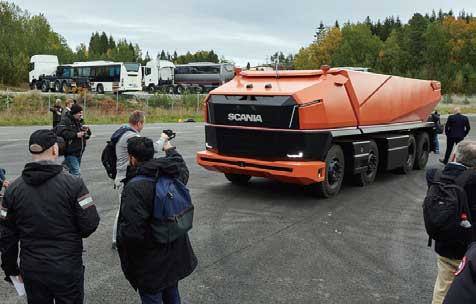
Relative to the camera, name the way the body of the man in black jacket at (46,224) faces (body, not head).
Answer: away from the camera

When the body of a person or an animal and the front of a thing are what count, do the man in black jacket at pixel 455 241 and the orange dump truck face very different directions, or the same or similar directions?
very different directions

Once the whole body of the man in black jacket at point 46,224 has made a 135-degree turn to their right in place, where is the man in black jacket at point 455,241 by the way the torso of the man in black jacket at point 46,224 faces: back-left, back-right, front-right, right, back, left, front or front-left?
front-left

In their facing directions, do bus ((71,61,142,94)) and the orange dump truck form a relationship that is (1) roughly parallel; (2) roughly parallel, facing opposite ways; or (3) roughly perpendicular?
roughly perpendicular

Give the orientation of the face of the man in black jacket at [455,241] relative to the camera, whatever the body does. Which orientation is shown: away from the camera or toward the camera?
away from the camera

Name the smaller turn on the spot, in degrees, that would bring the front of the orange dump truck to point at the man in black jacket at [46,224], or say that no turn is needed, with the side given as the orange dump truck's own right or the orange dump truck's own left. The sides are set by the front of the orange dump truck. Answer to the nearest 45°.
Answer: approximately 45° to the orange dump truck's own left

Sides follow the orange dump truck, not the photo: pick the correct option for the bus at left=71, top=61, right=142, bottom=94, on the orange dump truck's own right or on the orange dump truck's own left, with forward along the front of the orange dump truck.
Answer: on the orange dump truck's own right

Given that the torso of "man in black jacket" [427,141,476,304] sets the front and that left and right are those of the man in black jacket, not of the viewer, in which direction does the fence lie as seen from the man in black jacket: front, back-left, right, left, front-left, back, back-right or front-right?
left

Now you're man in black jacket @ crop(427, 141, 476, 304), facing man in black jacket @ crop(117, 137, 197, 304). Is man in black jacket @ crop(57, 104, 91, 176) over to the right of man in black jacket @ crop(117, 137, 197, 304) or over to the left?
right
